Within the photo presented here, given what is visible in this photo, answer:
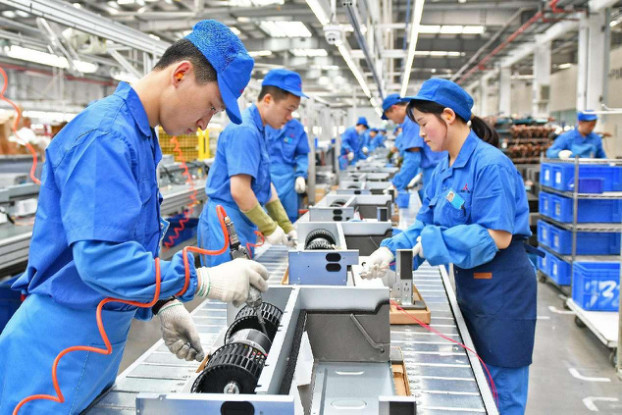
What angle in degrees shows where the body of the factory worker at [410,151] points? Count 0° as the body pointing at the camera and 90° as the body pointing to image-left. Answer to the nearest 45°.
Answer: approximately 90°

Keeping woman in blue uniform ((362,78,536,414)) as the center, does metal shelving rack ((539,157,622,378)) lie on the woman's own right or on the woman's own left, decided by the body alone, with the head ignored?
on the woman's own right

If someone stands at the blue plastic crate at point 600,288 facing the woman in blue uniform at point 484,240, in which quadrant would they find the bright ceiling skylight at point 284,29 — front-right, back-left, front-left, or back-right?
back-right

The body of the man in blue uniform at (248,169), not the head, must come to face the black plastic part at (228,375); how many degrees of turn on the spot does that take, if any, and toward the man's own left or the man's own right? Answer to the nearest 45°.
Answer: approximately 90° to the man's own right

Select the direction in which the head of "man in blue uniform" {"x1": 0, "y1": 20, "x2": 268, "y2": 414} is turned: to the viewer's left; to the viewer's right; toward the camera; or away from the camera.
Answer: to the viewer's right

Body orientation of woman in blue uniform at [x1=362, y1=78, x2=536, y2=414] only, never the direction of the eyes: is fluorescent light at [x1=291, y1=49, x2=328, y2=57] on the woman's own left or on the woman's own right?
on the woman's own right

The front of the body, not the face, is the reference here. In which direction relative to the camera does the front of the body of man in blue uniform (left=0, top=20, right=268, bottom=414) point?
to the viewer's right

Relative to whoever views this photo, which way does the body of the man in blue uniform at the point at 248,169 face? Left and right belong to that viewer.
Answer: facing to the right of the viewer

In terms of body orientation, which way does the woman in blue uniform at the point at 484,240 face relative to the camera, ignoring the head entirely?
to the viewer's left
